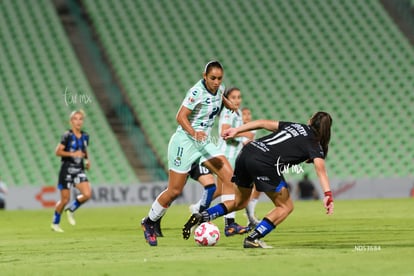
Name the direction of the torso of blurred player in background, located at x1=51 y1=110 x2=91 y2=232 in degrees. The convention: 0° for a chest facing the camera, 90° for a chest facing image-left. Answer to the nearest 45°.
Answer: approximately 315°

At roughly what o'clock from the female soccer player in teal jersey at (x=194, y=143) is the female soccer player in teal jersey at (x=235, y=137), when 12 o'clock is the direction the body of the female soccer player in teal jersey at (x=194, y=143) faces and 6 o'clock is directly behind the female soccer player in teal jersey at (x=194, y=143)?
the female soccer player in teal jersey at (x=235, y=137) is roughly at 8 o'clock from the female soccer player in teal jersey at (x=194, y=143).

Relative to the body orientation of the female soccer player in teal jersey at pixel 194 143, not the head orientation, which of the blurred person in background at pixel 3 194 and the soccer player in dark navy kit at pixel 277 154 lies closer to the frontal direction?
the soccer player in dark navy kit

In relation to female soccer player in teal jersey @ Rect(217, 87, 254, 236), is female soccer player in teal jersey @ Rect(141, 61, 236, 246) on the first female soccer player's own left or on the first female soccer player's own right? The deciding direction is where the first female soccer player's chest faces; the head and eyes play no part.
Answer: on the first female soccer player's own right

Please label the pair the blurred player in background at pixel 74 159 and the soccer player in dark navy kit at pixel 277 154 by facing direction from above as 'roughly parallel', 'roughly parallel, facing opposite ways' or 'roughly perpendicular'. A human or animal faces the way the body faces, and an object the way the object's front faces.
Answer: roughly perpendicular
